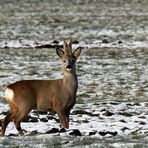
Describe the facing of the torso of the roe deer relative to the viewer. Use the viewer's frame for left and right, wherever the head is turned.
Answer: facing to the right of the viewer
